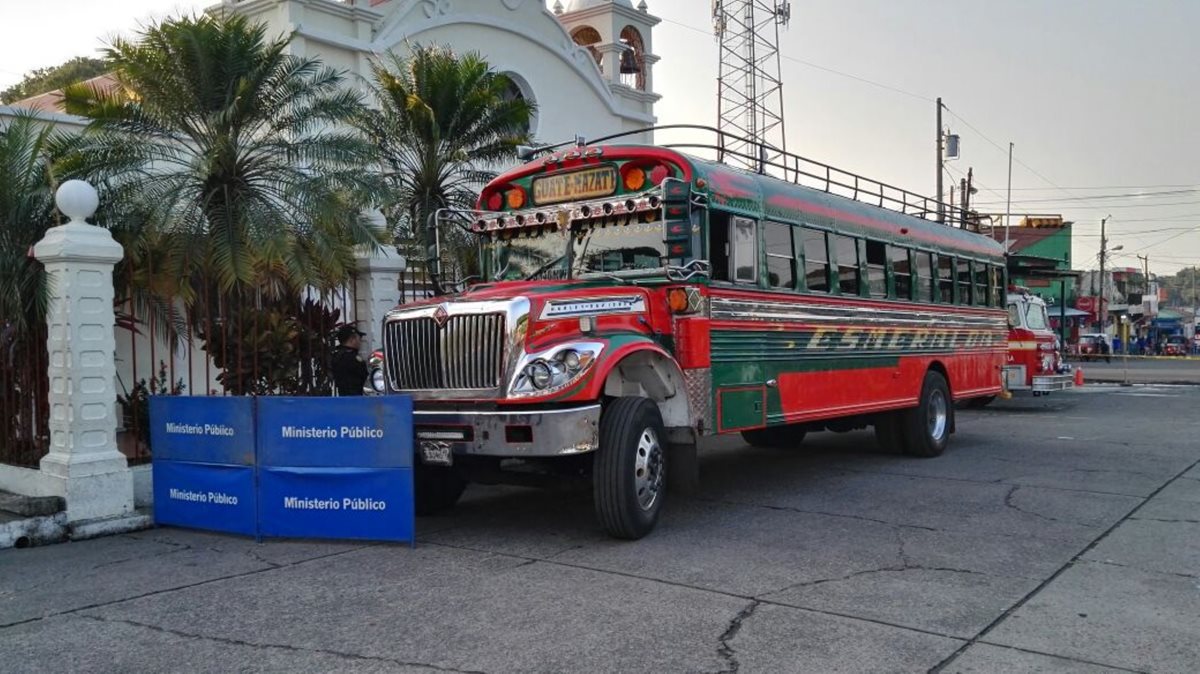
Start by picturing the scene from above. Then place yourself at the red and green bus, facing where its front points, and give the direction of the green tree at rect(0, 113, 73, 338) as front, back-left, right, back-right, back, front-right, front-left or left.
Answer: front-right

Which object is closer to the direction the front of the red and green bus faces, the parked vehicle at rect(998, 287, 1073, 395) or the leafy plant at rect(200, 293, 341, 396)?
the leafy plant

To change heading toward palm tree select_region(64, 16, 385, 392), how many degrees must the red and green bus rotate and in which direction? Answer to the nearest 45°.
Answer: approximately 90° to its right

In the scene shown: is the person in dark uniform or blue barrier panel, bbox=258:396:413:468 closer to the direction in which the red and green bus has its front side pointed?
the blue barrier panel

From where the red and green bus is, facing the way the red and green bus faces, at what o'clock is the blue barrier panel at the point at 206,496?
The blue barrier panel is roughly at 1 o'clock from the red and green bus.

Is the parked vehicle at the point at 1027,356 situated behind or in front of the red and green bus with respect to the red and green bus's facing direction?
behind

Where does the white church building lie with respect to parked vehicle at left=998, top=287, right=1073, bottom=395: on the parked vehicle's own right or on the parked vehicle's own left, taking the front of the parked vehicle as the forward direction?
on the parked vehicle's own right

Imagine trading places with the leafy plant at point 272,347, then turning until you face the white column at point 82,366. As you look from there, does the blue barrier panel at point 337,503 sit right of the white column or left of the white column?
left

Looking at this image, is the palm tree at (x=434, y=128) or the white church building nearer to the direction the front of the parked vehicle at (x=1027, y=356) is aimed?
the palm tree
